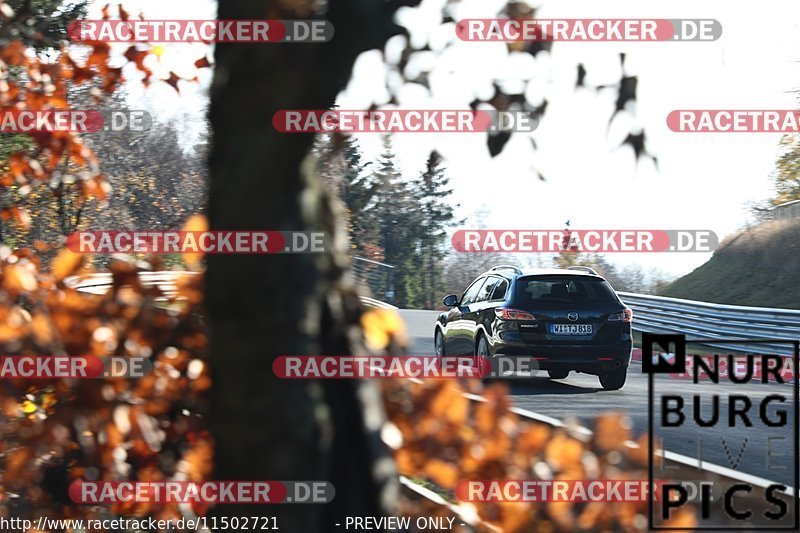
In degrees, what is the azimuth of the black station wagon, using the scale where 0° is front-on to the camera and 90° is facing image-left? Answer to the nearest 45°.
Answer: approximately 135°

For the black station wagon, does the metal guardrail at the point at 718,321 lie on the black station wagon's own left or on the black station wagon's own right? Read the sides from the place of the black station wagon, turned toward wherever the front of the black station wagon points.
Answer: on the black station wagon's own right

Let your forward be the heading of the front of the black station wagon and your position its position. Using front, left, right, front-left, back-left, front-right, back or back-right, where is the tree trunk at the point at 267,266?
back-left

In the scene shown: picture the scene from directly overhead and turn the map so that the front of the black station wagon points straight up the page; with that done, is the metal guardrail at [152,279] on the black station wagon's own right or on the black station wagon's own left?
on the black station wagon's own left

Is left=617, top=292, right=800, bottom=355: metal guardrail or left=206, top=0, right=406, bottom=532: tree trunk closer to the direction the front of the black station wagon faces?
the metal guardrail
